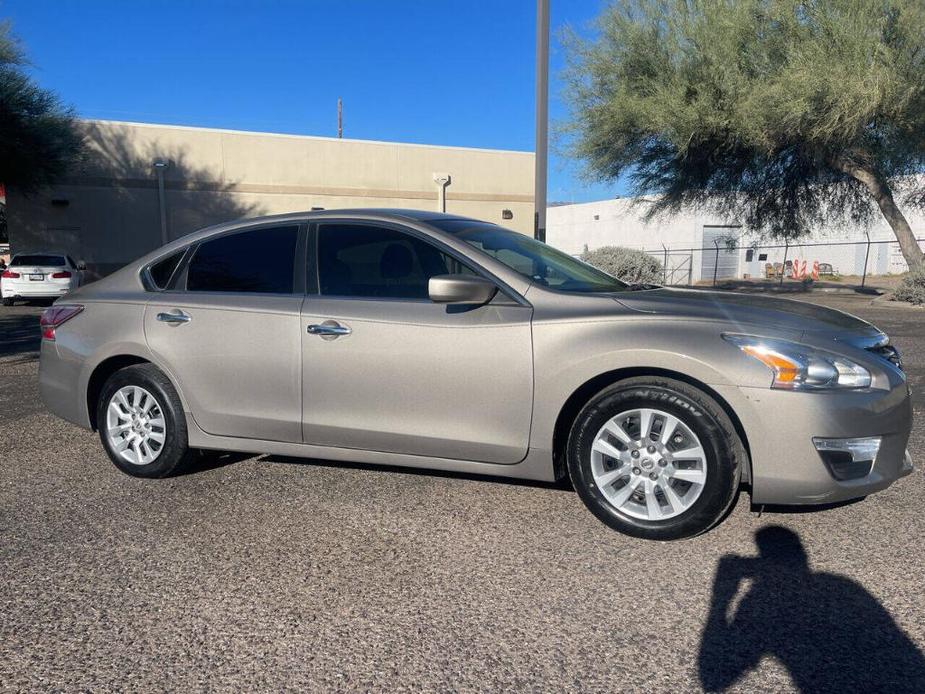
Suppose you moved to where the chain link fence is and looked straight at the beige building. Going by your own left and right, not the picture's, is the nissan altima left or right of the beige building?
left

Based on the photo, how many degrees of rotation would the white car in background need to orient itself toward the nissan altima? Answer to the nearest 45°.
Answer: approximately 180°

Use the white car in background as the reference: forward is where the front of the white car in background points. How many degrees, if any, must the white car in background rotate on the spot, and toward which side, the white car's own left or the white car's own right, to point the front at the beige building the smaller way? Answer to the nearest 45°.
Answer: approximately 45° to the white car's own right

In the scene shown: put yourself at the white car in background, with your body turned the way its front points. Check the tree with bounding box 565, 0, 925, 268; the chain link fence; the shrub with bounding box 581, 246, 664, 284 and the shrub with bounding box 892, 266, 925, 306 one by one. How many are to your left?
0

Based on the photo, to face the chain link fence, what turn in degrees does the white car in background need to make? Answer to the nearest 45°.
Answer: approximately 90° to its right

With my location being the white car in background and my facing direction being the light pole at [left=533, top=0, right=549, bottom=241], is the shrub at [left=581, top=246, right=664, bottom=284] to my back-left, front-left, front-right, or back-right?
front-left

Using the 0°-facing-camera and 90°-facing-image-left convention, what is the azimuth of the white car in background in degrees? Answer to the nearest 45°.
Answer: approximately 180°

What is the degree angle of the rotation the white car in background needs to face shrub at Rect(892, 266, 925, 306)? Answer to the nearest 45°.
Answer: approximately 135° to its right

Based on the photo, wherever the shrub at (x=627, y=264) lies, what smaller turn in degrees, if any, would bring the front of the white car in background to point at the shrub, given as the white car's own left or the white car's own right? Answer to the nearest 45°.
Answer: approximately 90° to the white car's own right

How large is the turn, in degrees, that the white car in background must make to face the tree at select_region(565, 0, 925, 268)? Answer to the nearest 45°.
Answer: approximately 135° to its right

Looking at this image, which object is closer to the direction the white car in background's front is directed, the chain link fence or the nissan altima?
the chain link fence

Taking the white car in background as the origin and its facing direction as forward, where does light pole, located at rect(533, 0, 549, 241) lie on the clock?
The light pole is roughly at 5 o'clock from the white car in background.

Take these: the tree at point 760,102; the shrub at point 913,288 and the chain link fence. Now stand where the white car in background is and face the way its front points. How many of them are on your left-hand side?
0
